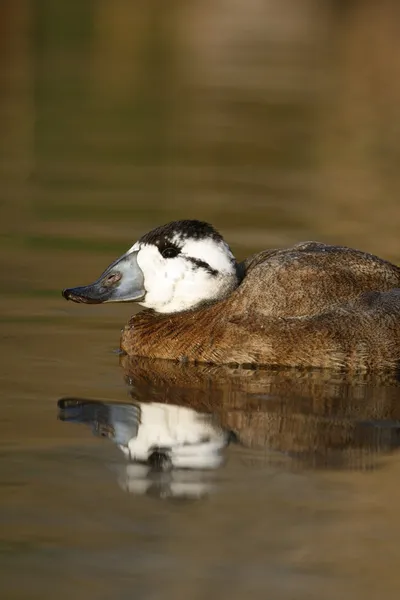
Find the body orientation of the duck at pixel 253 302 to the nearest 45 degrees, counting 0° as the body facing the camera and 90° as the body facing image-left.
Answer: approximately 90°
